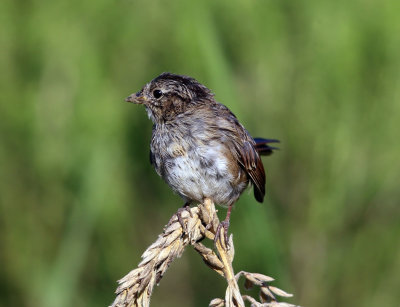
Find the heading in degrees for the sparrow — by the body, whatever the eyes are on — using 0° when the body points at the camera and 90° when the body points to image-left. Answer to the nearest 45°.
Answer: approximately 45°
